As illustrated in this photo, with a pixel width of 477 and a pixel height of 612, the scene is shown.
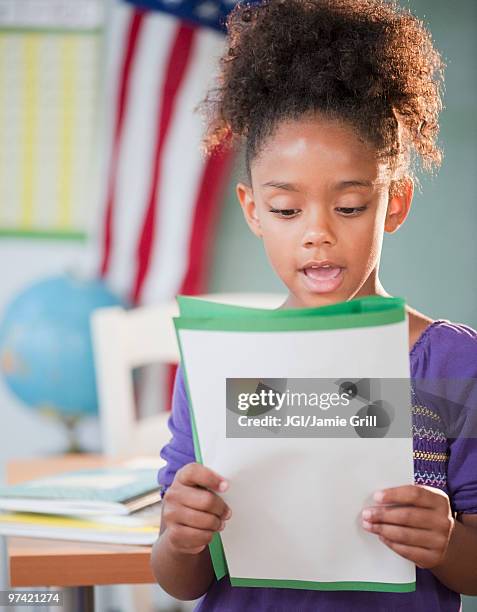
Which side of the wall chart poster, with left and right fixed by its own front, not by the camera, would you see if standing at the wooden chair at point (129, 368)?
front

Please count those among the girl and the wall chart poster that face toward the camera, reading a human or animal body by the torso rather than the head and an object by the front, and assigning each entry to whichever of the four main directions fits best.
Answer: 2

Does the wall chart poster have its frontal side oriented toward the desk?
yes

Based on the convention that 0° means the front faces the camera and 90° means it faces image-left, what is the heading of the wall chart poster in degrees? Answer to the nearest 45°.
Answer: approximately 0°

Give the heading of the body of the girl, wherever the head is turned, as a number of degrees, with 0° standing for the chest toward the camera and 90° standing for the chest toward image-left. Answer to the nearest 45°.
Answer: approximately 0°

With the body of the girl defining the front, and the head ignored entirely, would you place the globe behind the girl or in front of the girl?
behind

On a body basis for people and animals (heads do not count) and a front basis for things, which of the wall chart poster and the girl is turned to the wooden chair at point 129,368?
the wall chart poster

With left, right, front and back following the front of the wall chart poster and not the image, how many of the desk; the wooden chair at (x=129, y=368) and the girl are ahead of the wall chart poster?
3
